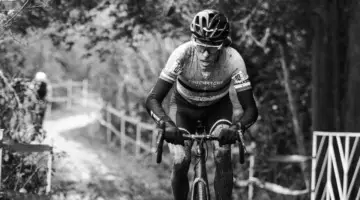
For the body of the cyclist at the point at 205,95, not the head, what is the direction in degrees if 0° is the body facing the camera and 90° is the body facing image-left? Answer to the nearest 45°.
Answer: approximately 0°

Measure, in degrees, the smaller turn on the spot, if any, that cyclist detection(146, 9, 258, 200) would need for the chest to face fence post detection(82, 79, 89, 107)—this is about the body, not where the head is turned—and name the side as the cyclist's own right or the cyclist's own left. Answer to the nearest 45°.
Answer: approximately 180°

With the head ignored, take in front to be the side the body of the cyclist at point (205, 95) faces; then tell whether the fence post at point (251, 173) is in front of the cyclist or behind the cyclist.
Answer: behind

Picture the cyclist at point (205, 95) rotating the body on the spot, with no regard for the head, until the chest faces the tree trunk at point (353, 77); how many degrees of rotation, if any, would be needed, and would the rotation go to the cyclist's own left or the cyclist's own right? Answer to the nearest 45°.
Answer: approximately 135° to the cyclist's own left

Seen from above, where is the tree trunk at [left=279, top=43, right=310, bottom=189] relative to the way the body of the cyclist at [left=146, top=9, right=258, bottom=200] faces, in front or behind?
behind

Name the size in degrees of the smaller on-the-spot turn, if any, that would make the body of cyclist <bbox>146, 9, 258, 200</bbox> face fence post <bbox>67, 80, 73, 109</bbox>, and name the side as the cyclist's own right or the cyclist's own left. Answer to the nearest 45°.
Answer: approximately 180°

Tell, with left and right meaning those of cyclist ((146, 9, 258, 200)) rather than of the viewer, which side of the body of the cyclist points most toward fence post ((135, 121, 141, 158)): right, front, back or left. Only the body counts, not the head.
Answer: back
